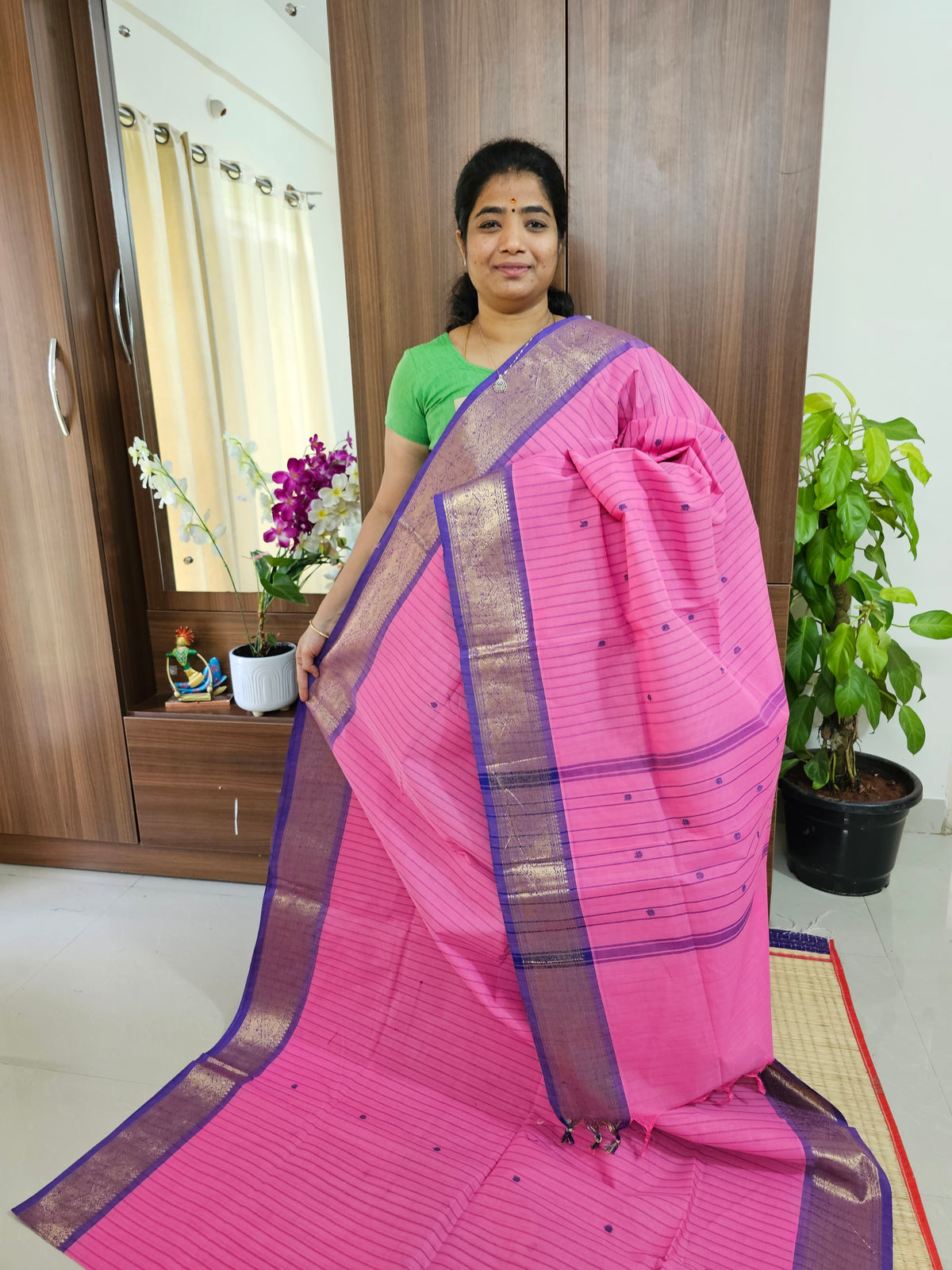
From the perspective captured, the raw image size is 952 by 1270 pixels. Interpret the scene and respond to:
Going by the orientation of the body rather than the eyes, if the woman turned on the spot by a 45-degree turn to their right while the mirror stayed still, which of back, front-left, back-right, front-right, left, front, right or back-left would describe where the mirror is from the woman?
right

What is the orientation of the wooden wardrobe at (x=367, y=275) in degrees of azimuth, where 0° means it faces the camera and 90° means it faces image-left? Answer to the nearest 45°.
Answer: approximately 0°

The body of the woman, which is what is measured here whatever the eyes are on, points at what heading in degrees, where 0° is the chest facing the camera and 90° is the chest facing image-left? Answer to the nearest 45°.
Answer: approximately 0°

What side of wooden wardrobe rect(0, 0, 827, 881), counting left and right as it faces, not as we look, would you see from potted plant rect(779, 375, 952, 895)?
left

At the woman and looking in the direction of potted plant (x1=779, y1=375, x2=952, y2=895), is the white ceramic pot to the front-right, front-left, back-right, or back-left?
back-left
